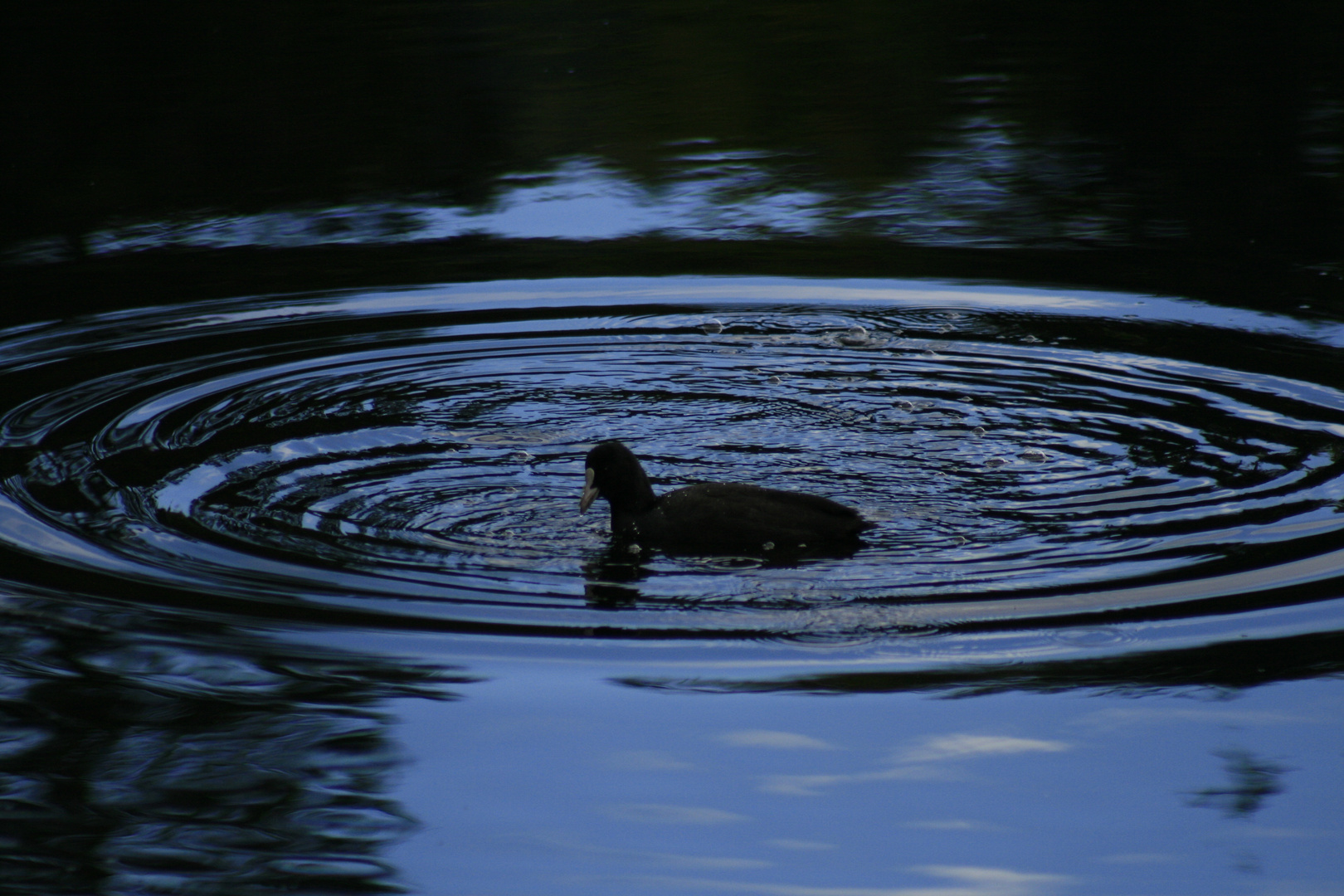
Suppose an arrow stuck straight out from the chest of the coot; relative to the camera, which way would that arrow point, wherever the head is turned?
to the viewer's left
